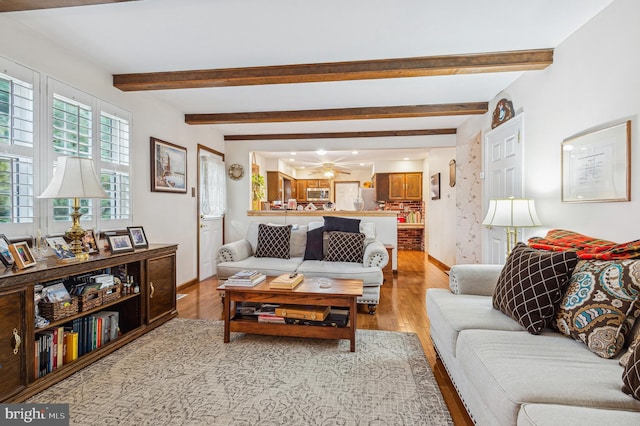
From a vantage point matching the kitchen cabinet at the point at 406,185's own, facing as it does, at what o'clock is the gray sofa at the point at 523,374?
The gray sofa is roughly at 12 o'clock from the kitchen cabinet.

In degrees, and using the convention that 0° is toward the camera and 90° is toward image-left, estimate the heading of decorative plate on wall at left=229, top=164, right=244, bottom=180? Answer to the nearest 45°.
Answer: approximately 0°

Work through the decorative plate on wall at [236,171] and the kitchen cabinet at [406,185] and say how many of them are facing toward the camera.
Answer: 2

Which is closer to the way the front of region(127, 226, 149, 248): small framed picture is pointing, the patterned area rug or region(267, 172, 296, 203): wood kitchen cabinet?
the patterned area rug

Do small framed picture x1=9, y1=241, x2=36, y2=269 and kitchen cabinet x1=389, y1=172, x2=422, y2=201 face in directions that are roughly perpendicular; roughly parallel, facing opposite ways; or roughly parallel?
roughly perpendicular

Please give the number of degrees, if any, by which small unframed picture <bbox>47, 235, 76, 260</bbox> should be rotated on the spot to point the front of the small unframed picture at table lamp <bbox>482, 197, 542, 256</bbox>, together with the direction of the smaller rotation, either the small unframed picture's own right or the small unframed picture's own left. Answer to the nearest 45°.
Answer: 0° — it already faces it

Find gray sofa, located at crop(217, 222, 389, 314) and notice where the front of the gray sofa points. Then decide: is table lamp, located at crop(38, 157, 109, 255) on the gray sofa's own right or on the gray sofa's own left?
on the gray sofa's own right

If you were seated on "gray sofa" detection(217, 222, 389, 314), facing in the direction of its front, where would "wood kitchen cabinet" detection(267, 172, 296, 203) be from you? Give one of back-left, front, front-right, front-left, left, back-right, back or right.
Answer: back

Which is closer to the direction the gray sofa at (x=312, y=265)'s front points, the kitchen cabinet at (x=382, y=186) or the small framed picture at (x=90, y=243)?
the small framed picture

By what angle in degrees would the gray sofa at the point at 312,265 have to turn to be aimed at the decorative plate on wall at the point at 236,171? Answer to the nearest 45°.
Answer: approximately 135° to its right

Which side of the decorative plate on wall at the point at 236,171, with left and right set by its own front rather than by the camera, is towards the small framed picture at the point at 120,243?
front

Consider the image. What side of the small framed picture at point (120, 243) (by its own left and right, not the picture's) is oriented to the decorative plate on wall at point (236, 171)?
left

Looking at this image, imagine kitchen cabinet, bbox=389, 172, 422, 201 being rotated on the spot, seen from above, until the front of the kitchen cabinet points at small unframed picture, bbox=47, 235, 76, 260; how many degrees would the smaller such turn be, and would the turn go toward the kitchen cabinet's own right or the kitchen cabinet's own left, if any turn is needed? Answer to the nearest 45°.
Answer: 0° — it already faces it
